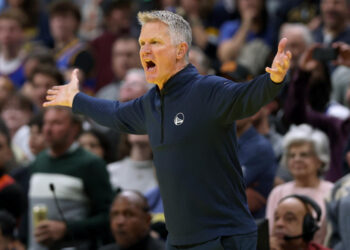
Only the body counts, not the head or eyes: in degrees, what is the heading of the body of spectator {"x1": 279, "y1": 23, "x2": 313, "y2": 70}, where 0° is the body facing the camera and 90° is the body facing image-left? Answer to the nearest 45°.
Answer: approximately 45°

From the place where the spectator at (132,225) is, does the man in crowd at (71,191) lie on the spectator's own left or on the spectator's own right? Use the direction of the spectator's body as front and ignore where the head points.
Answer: on the spectator's own right

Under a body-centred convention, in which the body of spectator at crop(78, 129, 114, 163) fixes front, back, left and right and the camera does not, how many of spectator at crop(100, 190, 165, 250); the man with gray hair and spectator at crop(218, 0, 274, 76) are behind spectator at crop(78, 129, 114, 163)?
1

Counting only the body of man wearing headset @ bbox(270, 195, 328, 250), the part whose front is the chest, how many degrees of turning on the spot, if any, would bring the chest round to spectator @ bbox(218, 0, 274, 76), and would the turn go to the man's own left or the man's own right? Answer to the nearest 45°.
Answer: approximately 135° to the man's own right

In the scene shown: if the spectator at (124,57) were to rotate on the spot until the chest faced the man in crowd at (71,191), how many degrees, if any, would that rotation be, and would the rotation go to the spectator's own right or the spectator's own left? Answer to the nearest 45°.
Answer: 0° — they already face them

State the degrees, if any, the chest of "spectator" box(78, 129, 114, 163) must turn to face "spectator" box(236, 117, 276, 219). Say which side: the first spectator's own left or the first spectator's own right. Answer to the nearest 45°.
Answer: approximately 90° to the first spectator's own left

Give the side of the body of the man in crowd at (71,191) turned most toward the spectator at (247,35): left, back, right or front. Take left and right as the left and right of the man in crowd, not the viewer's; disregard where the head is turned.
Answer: back

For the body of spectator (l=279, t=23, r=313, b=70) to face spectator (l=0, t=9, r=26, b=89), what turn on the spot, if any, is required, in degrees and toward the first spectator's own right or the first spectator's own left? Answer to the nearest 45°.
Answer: approximately 45° to the first spectator's own right

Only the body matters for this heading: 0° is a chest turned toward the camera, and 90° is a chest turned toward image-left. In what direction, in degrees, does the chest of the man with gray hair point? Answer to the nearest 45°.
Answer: approximately 45°
